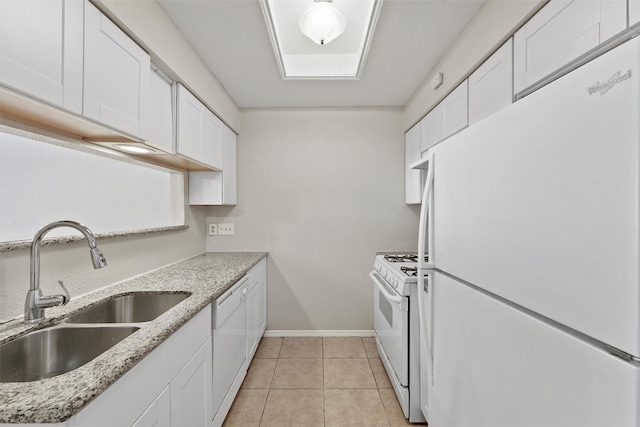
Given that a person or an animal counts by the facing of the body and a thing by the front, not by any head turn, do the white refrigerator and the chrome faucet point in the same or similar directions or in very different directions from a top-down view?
very different directions

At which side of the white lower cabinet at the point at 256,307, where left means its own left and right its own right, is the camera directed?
right

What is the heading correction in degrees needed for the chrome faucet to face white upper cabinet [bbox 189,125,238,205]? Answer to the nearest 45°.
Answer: approximately 90° to its left

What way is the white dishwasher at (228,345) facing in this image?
to the viewer's right

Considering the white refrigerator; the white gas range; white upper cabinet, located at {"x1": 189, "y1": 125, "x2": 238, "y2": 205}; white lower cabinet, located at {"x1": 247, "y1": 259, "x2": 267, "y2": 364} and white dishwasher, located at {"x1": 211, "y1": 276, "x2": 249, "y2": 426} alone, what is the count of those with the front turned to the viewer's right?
3

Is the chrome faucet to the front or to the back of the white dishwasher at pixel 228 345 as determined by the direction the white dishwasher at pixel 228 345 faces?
to the back

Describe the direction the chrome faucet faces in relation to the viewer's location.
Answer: facing the viewer and to the right of the viewer

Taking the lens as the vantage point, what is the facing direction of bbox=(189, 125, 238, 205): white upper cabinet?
facing to the right of the viewer

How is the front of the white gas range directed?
to the viewer's left
